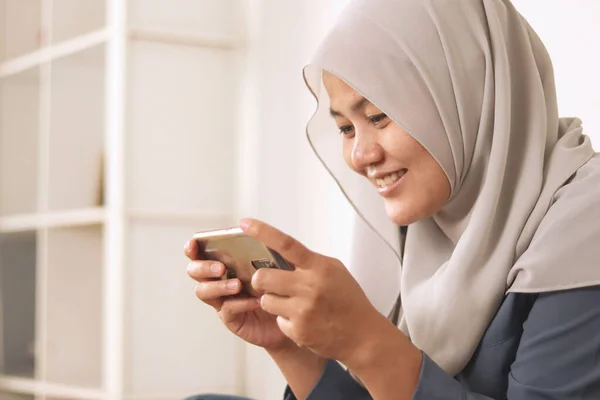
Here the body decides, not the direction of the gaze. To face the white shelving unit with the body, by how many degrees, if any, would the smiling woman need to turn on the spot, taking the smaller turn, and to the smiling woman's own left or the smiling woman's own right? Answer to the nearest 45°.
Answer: approximately 90° to the smiling woman's own right

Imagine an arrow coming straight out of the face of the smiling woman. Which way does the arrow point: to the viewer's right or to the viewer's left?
to the viewer's left

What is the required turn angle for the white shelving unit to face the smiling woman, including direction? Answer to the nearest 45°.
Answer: approximately 45° to its left

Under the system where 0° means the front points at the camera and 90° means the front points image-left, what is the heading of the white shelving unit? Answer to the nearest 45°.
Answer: approximately 45°
